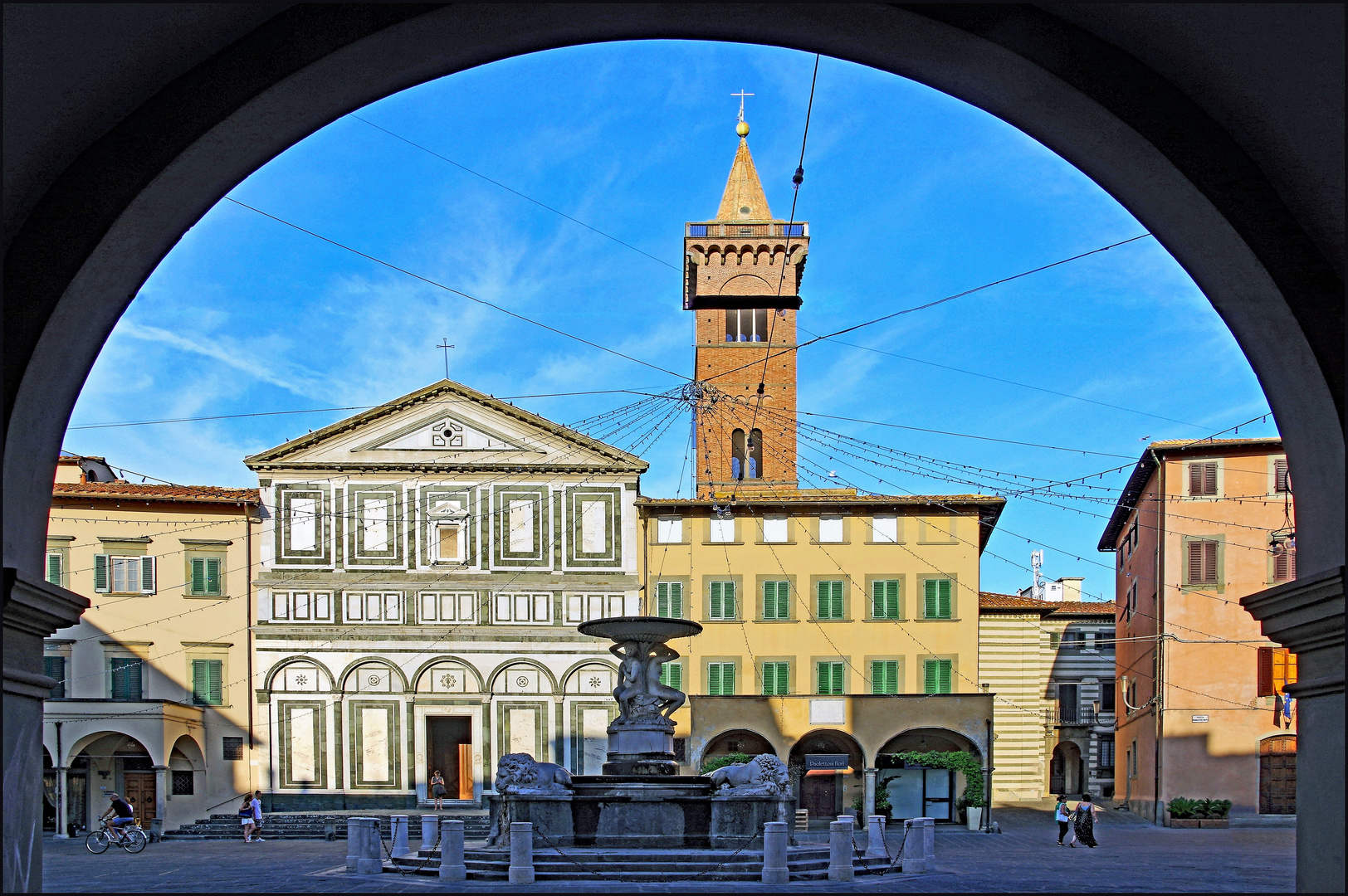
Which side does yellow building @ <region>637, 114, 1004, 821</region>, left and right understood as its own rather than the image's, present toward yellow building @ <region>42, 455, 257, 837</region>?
right

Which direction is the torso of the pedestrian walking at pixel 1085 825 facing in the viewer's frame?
away from the camera

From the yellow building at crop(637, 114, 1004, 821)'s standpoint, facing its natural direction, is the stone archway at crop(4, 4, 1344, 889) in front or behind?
in front

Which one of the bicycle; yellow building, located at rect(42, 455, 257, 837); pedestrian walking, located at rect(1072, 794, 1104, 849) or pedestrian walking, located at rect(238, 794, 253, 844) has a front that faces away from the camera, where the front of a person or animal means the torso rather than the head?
pedestrian walking, located at rect(1072, 794, 1104, 849)
